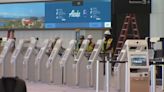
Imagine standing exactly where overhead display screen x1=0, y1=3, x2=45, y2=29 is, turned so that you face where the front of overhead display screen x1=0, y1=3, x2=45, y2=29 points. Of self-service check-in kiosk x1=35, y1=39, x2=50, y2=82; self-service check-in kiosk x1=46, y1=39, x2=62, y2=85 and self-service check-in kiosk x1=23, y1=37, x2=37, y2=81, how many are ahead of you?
3

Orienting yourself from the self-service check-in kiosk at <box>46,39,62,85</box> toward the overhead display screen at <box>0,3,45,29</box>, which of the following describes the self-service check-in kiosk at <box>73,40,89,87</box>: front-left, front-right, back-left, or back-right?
back-right

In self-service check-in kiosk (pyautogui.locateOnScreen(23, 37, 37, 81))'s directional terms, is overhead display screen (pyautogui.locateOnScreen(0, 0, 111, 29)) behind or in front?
behind

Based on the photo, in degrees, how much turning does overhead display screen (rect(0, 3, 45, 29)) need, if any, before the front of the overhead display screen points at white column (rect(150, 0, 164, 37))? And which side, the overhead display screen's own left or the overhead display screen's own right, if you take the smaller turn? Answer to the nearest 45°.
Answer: approximately 45° to the overhead display screen's own left

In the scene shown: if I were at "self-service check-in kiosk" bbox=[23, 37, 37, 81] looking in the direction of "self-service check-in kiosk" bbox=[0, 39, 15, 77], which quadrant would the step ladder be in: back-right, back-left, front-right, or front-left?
back-right

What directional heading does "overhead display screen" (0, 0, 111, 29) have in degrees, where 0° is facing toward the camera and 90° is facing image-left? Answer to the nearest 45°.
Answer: approximately 0°

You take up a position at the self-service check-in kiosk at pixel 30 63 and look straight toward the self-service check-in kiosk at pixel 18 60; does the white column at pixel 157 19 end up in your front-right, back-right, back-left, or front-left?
back-right

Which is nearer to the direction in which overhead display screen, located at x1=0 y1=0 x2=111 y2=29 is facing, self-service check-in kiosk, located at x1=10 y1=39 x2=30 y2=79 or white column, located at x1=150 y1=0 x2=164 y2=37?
the self-service check-in kiosk

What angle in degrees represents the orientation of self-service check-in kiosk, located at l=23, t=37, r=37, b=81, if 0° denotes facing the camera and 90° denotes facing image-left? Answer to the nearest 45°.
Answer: approximately 45°

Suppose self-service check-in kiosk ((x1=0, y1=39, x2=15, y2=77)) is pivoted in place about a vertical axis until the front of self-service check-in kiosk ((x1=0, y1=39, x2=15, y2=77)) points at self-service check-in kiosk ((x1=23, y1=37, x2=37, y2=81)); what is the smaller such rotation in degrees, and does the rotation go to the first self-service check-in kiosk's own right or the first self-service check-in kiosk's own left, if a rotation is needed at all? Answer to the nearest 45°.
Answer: approximately 135° to the first self-service check-in kiosk's own left
